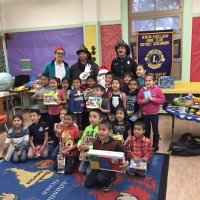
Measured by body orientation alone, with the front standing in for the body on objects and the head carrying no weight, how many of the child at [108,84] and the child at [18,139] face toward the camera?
2

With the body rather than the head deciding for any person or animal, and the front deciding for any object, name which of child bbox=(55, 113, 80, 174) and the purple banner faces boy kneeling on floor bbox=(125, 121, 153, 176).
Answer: the purple banner

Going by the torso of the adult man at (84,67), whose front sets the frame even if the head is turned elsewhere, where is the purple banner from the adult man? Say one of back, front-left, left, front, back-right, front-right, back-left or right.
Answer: back-left

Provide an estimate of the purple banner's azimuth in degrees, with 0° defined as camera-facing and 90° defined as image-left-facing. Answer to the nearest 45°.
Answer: approximately 0°

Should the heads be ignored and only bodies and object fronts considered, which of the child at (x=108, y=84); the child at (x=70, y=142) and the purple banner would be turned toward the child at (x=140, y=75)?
the purple banner

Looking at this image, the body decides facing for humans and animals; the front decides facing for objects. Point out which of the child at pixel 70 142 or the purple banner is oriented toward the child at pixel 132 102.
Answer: the purple banner

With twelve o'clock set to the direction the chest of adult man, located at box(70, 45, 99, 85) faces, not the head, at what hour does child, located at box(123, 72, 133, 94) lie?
The child is roughly at 10 o'clock from the adult man.

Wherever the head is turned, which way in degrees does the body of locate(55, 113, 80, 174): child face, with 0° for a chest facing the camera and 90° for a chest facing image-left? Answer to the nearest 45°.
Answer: approximately 45°

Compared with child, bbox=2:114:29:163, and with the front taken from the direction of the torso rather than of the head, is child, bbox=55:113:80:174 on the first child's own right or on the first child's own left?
on the first child's own left

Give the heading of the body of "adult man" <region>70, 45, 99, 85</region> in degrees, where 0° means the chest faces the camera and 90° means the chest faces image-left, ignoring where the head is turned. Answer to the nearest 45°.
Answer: approximately 0°

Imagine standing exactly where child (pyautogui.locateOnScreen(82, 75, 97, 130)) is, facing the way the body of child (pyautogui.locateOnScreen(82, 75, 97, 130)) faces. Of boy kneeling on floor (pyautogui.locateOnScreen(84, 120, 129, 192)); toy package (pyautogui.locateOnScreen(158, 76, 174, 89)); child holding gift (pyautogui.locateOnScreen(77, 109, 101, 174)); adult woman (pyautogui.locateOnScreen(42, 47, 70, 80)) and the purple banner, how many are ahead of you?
2
